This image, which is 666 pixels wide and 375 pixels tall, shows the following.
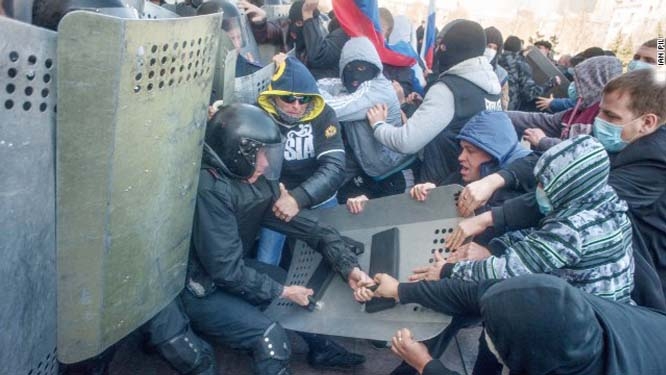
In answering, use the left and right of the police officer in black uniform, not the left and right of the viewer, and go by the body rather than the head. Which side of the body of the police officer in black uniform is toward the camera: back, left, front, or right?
right

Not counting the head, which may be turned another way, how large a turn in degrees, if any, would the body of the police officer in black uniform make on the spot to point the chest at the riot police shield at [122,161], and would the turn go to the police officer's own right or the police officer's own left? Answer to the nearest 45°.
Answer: approximately 135° to the police officer's own right

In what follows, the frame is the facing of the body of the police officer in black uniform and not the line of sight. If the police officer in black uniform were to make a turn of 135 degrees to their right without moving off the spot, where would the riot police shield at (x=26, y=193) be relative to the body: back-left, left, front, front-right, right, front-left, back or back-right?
front
